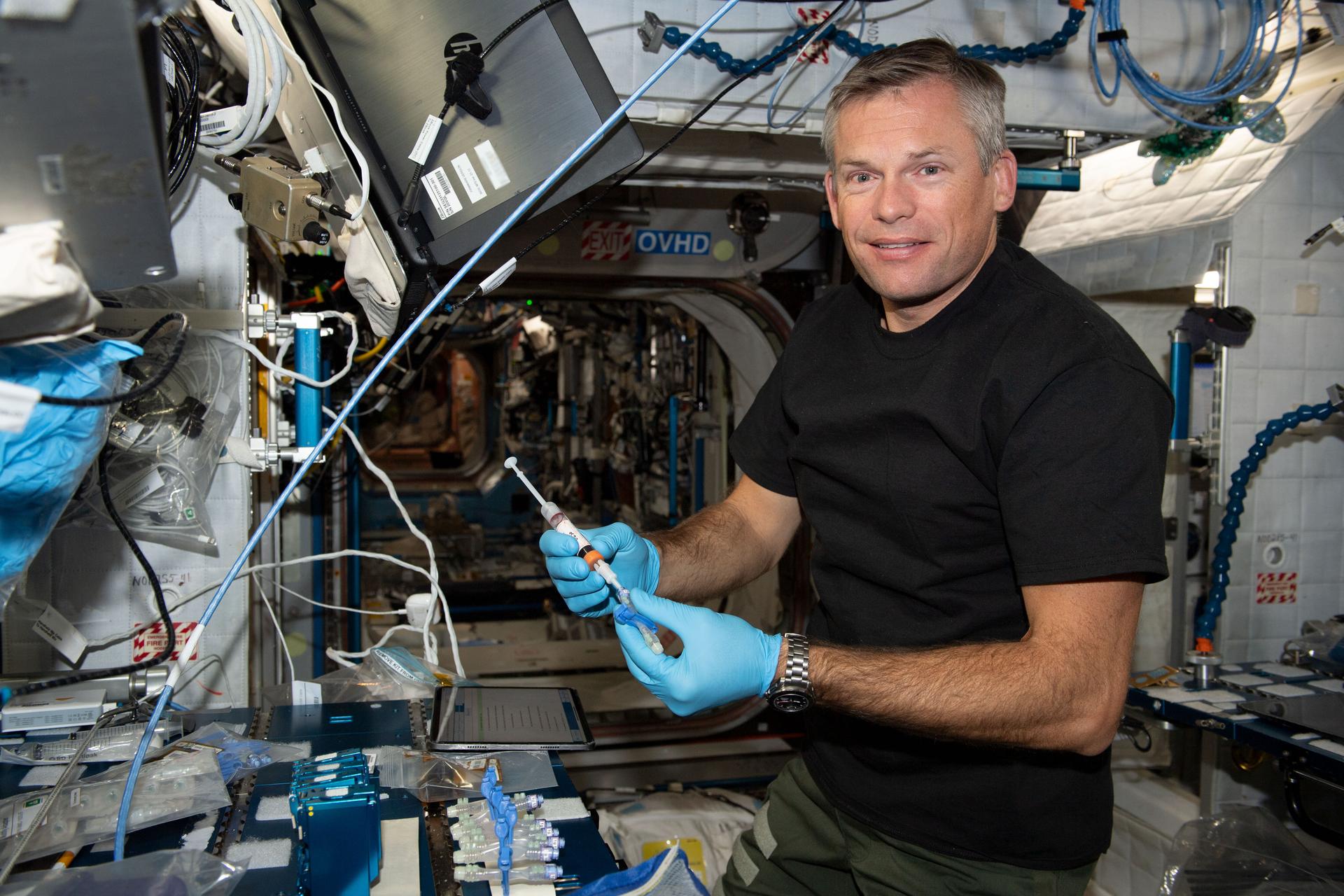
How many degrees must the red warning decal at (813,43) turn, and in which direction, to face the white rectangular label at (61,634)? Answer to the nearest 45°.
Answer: approximately 90° to its right

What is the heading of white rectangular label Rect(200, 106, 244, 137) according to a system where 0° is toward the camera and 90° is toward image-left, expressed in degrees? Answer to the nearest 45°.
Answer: approximately 0°

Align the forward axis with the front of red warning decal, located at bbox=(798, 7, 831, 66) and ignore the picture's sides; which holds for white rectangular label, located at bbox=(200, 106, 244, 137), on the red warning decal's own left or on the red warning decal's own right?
on the red warning decal's own right

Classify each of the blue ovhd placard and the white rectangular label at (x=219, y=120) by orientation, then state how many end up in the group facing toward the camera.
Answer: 2

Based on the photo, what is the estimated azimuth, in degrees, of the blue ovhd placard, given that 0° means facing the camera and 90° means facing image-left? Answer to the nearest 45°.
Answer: approximately 0°

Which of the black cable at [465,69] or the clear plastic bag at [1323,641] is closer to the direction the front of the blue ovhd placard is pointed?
the black cable

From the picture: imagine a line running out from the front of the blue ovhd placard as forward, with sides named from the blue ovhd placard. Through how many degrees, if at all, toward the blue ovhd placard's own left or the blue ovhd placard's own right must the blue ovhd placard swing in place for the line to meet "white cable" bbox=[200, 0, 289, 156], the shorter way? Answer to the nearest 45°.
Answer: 0° — it already faces it
